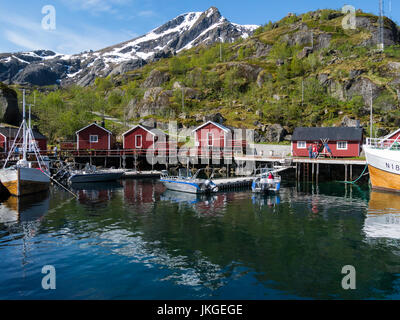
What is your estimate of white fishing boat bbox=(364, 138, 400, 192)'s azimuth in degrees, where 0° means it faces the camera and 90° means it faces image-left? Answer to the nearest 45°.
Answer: approximately 90°
